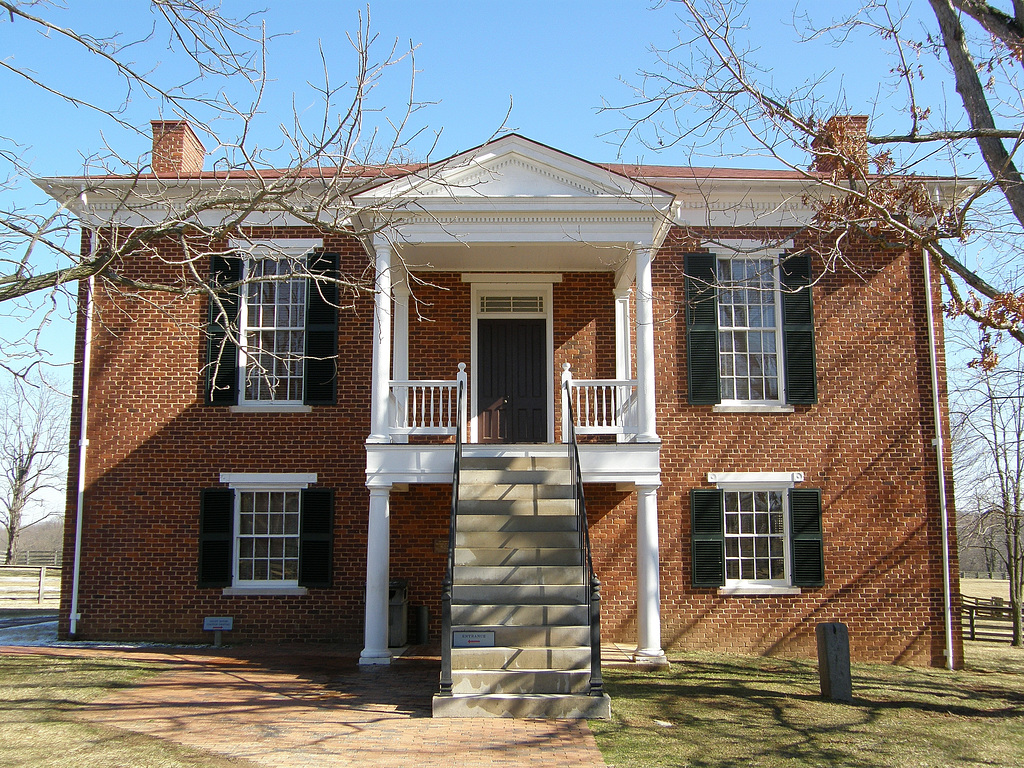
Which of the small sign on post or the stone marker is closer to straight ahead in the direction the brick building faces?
the stone marker

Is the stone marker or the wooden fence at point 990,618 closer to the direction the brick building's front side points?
the stone marker

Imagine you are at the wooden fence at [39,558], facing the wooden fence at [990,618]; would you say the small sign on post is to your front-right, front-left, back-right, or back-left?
front-right

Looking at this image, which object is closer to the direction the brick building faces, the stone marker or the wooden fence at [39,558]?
the stone marker

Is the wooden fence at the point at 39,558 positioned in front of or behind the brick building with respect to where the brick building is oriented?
behind

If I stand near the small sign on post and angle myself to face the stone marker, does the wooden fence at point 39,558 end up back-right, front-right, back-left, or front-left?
back-left

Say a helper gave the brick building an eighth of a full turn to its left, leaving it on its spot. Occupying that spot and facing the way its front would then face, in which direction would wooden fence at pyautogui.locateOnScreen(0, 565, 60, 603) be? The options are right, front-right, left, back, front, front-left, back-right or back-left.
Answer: back

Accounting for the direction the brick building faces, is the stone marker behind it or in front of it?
in front

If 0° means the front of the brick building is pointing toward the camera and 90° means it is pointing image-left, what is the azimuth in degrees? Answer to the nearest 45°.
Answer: approximately 0°

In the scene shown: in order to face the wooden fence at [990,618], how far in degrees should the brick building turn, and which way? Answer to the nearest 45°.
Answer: approximately 135° to its left
